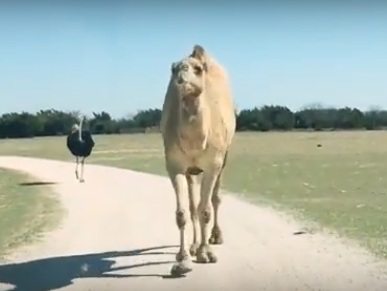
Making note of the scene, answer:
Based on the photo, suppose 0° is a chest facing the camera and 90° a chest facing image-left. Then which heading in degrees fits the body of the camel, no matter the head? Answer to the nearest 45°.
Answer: approximately 0°
